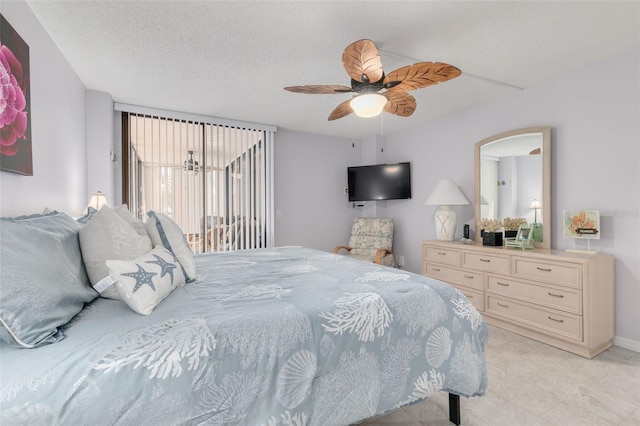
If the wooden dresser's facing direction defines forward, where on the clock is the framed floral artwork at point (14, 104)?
The framed floral artwork is roughly at 12 o'clock from the wooden dresser.

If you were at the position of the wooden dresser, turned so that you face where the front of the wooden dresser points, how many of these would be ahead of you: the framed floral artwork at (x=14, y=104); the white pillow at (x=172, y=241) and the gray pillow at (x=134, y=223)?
3

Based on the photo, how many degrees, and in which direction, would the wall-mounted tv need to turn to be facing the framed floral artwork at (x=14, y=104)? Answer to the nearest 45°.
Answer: approximately 45° to its right

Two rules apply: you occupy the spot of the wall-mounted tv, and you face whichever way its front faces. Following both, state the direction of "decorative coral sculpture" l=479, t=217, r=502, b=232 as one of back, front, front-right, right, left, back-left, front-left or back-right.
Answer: front-left

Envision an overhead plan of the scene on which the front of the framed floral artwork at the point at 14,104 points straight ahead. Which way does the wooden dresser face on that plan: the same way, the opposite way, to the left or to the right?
the opposite way

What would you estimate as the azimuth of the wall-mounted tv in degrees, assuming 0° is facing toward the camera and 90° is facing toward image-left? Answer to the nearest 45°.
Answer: approximately 0°

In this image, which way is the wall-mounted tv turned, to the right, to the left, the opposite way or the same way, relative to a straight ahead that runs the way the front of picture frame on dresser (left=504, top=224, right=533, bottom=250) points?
to the left
